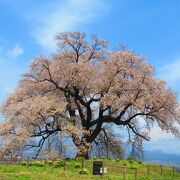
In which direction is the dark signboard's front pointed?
toward the camera

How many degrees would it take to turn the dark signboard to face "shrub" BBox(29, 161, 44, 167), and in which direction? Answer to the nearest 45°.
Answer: approximately 135° to its right
